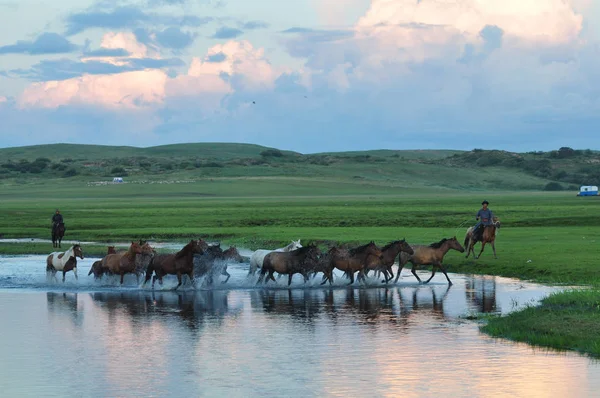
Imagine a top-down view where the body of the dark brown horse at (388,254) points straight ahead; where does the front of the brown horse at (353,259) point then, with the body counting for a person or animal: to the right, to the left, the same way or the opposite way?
the same way

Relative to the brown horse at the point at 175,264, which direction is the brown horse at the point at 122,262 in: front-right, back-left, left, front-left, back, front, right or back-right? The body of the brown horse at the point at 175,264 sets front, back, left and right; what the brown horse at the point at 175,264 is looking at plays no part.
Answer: back-left

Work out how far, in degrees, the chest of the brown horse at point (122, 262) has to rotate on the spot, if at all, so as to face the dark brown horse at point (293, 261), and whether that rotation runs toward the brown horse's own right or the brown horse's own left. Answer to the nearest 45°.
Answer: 0° — it already faces it

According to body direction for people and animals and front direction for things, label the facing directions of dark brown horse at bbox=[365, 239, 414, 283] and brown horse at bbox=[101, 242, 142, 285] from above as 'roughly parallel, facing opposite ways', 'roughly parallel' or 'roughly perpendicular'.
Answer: roughly parallel

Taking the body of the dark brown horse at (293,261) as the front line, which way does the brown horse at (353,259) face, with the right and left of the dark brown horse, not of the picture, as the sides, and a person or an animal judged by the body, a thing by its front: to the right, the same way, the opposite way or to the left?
the same way

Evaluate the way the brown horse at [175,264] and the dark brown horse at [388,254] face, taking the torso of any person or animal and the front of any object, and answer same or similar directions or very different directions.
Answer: same or similar directions

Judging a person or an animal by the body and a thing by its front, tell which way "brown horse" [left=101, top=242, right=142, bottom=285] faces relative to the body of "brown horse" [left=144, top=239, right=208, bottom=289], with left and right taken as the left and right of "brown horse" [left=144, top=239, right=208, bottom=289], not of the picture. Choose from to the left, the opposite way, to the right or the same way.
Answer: the same way

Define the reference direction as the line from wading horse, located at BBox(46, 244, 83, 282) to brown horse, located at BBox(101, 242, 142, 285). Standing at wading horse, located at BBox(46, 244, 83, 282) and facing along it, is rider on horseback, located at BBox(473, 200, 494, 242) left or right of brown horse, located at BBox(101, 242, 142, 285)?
left

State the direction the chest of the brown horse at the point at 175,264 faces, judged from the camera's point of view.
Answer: to the viewer's right

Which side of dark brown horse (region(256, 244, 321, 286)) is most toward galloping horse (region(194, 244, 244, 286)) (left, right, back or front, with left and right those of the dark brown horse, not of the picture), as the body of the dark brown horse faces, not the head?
back

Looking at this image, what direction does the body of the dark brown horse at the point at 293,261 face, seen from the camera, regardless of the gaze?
to the viewer's right

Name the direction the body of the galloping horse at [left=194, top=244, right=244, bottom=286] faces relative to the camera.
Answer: to the viewer's right

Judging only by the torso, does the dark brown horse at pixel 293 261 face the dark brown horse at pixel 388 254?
yes

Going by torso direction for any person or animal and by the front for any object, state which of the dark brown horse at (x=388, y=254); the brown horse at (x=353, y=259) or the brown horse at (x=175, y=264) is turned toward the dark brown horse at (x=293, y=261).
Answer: the brown horse at (x=175, y=264)

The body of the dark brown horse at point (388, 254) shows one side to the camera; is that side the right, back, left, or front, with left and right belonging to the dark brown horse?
right

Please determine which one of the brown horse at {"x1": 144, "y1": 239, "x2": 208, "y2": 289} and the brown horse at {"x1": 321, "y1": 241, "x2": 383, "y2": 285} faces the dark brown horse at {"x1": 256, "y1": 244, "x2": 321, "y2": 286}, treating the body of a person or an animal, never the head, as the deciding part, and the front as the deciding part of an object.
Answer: the brown horse at {"x1": 144, "y1": 239, "x2": 208, "y2": 289}

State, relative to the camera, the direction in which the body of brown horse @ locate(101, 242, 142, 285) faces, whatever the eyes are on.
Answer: to the viewer's right

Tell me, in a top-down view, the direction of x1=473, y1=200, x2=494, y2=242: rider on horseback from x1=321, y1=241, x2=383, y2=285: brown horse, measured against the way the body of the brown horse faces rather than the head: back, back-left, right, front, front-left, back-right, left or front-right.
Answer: front-left

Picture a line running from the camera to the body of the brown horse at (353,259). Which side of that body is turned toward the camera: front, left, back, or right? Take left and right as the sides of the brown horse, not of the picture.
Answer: right

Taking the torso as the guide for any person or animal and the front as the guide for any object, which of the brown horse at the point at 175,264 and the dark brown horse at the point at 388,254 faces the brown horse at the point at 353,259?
the brown horse at the point at 175,264
